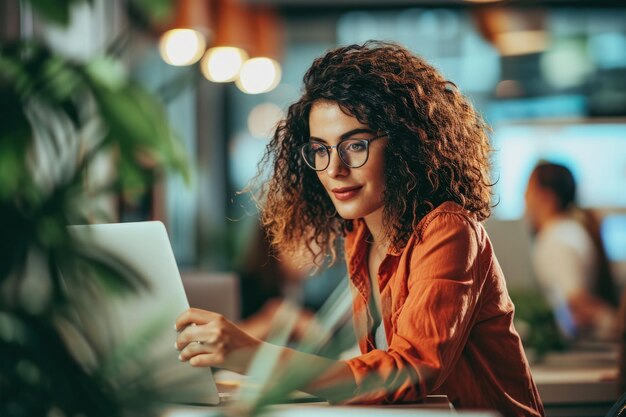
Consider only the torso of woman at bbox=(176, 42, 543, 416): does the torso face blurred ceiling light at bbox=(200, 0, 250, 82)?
no

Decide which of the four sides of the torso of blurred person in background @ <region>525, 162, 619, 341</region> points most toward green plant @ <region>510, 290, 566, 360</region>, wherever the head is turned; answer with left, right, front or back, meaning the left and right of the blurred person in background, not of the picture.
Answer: left

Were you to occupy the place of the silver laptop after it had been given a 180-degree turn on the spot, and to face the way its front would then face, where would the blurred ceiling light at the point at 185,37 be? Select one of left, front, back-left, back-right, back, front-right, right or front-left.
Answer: back-right

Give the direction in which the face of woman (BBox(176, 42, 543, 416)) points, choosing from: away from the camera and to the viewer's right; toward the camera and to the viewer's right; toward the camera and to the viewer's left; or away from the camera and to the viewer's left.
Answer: toward the camera and to the viewer's left

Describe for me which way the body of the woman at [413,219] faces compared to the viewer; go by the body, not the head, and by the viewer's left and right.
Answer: facing the viewer and to the left of the viewer

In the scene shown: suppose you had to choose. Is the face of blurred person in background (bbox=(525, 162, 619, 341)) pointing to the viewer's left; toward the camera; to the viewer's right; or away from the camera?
to the viewer's left

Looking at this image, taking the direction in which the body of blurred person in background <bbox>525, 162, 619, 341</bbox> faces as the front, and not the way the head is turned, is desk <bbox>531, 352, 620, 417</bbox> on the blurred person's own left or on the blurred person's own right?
on the blurred person's own left

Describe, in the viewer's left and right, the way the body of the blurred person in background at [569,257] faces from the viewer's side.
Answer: facing to the left of the viewer

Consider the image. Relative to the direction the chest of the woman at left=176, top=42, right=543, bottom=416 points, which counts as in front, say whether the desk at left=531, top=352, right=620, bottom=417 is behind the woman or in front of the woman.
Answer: behind

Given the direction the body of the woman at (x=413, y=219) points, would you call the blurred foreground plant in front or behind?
in front

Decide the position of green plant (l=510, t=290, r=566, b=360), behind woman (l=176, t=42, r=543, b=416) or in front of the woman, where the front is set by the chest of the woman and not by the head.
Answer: behind

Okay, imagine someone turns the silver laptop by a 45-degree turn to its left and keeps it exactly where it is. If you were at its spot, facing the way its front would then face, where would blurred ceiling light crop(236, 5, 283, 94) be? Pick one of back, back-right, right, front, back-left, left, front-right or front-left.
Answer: front

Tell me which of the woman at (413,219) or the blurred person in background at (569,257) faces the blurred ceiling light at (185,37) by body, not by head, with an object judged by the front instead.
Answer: the blurred person in background

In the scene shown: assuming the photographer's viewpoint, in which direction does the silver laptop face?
facing away from the viewer and to the right of the viewer

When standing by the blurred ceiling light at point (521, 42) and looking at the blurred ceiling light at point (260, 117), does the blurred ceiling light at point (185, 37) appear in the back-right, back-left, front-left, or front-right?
front-left

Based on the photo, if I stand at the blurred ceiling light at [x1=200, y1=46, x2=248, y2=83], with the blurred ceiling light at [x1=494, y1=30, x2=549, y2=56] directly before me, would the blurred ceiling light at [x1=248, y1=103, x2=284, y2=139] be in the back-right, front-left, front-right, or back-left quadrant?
front-left

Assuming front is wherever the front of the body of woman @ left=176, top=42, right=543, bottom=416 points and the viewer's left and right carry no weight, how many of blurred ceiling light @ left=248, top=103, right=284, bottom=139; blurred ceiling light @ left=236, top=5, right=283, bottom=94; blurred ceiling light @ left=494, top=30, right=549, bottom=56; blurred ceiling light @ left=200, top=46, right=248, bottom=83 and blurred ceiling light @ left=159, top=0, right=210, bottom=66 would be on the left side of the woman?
0

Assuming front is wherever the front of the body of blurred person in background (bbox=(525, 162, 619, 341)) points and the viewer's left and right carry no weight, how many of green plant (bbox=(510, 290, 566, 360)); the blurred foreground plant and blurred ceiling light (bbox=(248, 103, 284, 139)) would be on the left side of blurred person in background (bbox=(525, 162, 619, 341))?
2

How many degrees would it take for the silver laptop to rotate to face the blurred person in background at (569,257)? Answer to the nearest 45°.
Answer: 0° — it already faces them
